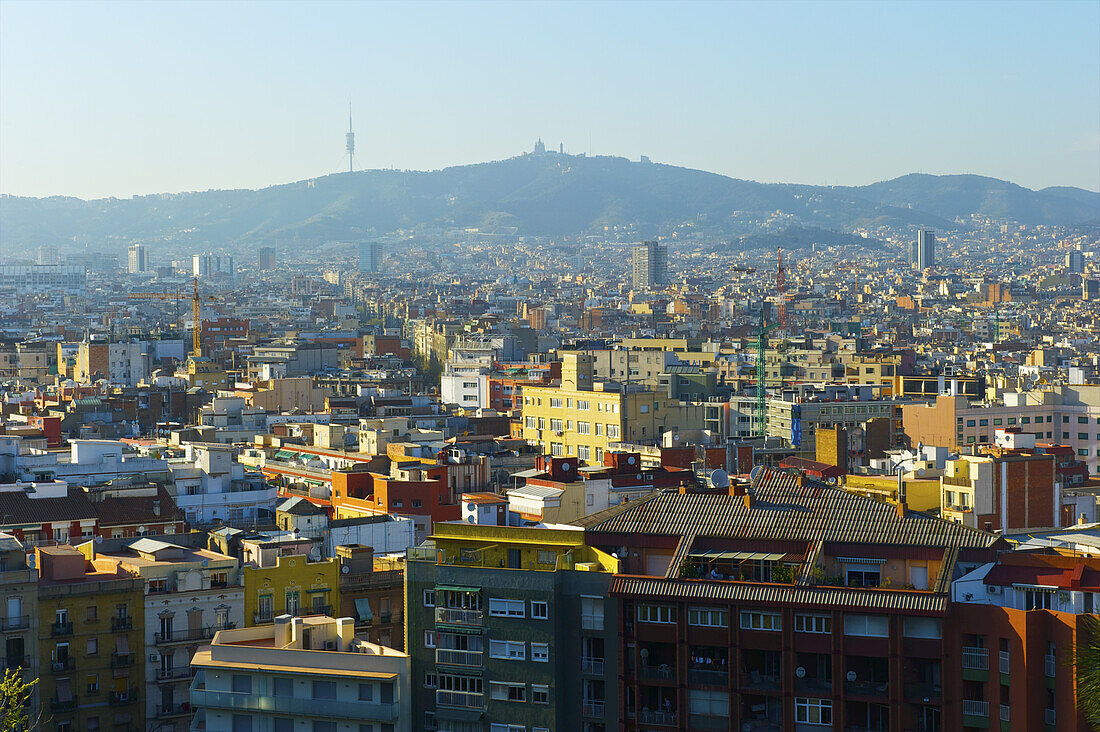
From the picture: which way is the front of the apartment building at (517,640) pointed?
toward the camera

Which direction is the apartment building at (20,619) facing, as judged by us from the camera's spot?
facing the viewer

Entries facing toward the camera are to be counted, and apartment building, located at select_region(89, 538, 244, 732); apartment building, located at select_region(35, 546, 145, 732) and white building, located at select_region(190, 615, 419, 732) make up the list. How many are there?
3

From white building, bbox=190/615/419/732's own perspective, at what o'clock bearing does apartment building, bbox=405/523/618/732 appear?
The apartment building is roughly at 9 o'clock from the white building.

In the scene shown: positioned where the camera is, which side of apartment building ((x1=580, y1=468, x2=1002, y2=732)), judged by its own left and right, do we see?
front

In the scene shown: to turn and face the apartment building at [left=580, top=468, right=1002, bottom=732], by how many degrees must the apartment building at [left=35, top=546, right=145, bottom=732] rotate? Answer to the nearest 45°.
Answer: approximately 45° to its left

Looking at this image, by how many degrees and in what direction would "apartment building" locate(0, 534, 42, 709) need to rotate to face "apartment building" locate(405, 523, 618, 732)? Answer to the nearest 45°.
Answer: approximately 45° to its left

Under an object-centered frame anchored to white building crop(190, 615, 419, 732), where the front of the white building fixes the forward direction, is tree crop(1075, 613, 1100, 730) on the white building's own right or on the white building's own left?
on the white building's own left

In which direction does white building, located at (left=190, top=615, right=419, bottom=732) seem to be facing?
toward the camera

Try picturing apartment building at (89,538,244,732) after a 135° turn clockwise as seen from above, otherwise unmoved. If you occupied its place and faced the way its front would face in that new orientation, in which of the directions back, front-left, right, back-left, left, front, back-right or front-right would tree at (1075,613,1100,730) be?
back

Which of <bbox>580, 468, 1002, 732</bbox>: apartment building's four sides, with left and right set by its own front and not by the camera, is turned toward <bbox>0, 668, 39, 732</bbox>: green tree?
right
